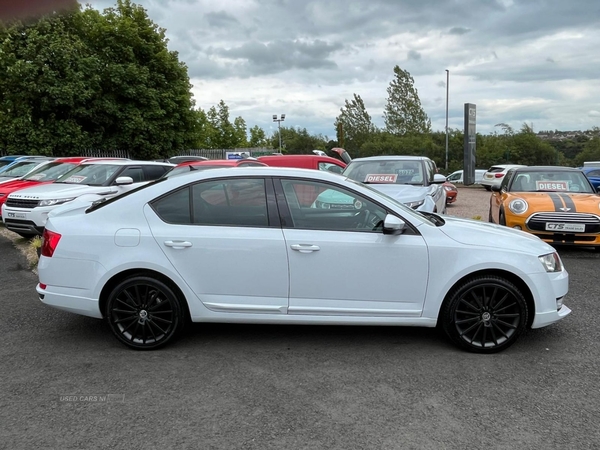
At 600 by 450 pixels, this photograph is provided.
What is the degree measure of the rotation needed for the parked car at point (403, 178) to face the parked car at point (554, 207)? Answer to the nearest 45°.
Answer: approximately 90° to its left

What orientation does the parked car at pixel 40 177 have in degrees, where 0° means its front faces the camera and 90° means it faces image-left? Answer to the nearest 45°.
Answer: approximately 45°

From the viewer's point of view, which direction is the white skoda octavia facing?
to the viewer's right

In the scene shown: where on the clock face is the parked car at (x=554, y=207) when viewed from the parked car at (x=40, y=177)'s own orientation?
the parked car at (x=554, y=207) is roughly at 9 o'clock from the parked car at (x=40, y=177).

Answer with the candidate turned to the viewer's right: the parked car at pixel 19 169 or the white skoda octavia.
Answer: the white skoda octavia

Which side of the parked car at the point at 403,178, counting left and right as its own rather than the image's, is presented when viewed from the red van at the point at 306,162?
right

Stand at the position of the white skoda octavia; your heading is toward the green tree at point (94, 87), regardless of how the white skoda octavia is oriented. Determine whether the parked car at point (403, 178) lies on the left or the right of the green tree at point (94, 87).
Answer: right

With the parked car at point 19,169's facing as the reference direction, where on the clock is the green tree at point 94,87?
The green tree is roughly at 5 o'clock from the parked car.

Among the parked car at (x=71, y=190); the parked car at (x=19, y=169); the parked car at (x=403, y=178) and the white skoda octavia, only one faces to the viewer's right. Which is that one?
the white skoda octavia

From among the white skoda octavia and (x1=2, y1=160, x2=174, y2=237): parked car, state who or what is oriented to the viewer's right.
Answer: the white skoda octavia

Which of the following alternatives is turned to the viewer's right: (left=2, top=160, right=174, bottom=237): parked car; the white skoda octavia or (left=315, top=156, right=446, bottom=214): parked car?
the white skoda octavia
